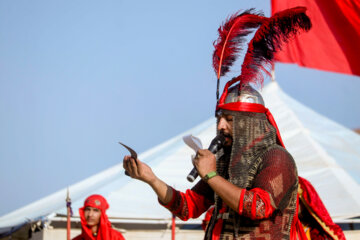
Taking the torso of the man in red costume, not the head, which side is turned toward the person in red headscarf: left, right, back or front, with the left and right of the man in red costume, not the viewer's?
right

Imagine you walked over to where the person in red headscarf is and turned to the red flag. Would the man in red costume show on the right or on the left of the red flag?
right

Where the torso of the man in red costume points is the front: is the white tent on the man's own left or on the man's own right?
on the man's own right

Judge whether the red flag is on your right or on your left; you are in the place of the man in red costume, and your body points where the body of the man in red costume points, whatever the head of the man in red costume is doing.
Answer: on your right

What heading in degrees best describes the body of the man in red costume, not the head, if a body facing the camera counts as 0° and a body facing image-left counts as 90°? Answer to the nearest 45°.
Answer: approximately 90°

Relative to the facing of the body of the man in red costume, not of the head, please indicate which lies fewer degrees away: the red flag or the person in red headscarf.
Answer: the person in red headscarf

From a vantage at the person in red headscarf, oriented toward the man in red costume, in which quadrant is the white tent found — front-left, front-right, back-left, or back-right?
back-left

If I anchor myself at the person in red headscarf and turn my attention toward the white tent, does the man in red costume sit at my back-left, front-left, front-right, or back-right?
back-right

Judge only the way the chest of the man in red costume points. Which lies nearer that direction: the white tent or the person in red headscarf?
the person in red headscarf
